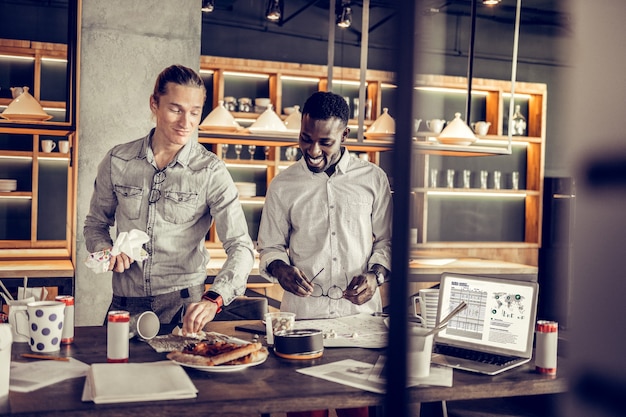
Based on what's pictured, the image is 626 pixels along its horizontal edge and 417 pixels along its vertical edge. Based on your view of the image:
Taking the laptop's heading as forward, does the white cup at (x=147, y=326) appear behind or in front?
in front

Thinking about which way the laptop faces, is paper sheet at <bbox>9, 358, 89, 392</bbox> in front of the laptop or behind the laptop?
in front

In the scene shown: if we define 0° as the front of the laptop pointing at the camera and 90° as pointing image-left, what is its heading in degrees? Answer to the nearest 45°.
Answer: approximately 45°

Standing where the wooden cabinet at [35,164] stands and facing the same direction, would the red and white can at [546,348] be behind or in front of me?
in front

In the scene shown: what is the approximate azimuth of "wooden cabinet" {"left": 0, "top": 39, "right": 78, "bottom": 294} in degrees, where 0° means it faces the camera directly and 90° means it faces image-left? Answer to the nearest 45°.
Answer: approximately 0°

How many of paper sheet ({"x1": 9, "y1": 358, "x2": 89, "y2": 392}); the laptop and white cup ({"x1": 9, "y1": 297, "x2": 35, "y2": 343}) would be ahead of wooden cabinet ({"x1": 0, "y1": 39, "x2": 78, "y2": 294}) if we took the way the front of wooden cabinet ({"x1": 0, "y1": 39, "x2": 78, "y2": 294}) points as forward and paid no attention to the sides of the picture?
3

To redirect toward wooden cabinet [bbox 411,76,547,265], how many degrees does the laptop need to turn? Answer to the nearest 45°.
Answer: approximately 135° to its right

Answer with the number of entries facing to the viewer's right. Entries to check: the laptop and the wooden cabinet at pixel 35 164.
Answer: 0

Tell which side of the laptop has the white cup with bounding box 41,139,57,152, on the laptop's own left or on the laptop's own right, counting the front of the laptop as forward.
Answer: on the laptop's own right

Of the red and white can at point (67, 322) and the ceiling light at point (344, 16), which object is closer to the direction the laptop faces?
the red and white can

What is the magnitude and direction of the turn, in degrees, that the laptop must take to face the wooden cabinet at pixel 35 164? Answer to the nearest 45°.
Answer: approximately 90° to its right

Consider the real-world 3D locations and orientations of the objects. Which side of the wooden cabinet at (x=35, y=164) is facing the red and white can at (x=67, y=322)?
front
